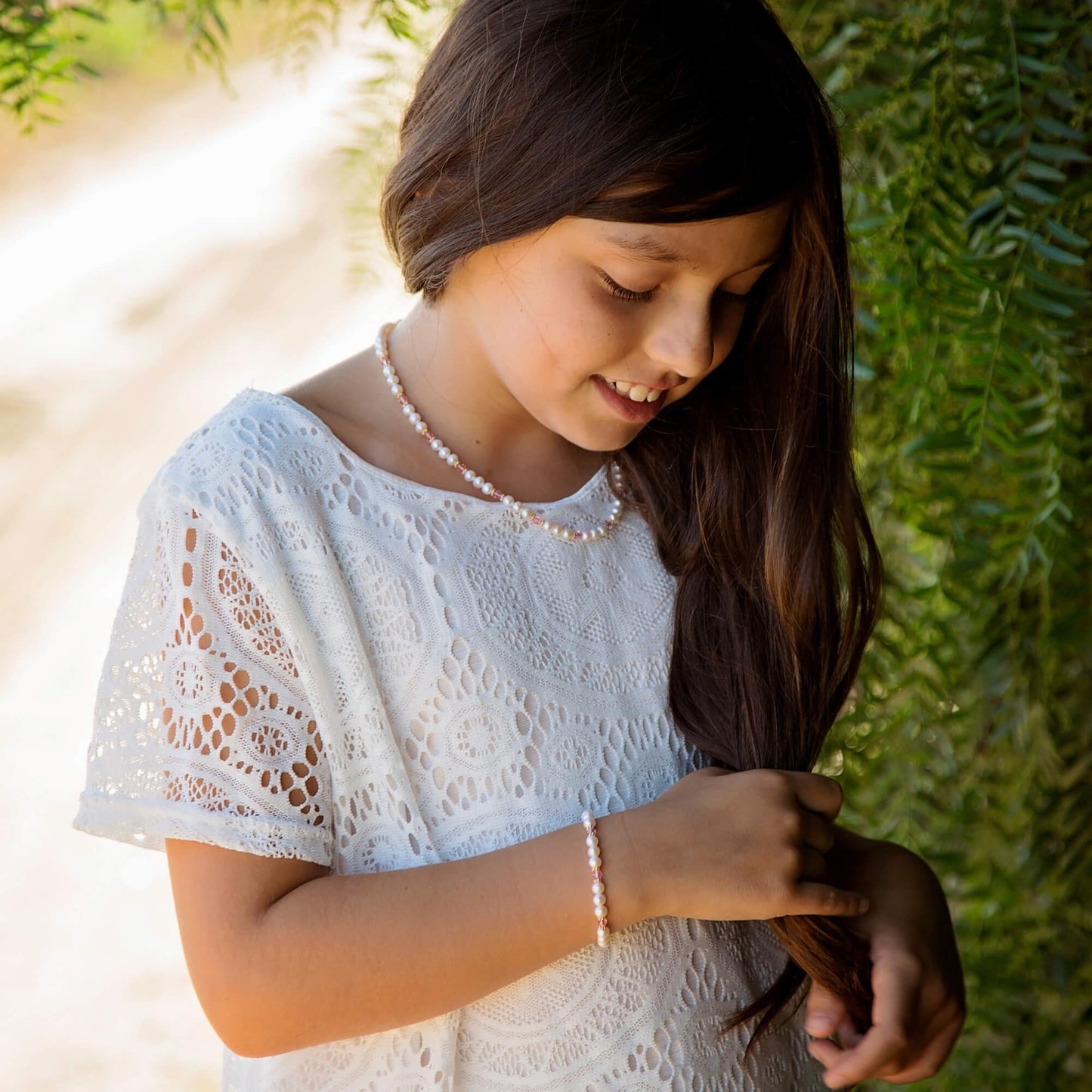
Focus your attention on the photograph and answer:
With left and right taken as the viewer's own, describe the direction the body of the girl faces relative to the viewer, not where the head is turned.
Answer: facing the viewer and to the right of the viewer

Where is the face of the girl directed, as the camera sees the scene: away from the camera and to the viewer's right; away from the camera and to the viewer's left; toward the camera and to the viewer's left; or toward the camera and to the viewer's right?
toward the camera and to the viewer's right
